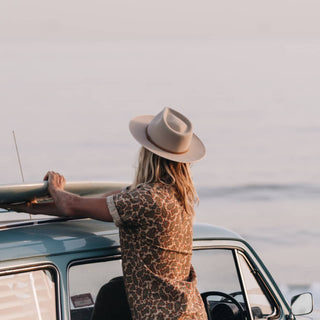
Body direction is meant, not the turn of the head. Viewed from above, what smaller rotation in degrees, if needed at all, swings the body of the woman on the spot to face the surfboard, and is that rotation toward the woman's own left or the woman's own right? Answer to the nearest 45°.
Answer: approximately 45° to the woman's own left

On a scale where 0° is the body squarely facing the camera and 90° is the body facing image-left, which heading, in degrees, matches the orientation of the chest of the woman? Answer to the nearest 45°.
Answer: approximately 135°
